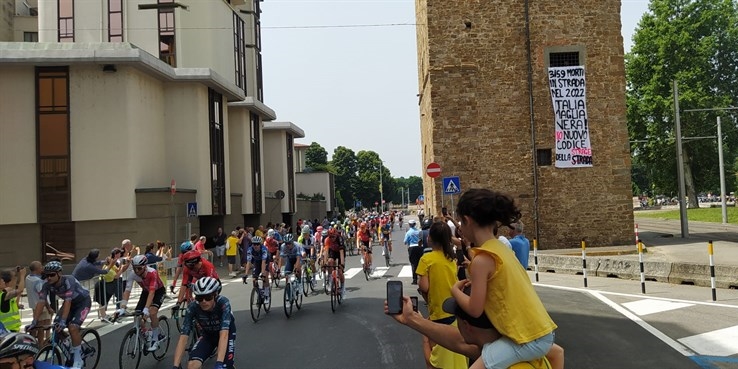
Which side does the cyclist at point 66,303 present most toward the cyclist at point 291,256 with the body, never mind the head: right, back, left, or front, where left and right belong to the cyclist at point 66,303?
back

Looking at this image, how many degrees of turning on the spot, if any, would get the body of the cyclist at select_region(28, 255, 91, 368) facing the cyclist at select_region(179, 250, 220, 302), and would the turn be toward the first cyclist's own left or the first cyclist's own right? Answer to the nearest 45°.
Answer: approximately 135° to the first cyclist's own left

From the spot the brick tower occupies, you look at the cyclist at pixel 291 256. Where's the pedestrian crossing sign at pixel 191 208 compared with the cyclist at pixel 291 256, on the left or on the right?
right

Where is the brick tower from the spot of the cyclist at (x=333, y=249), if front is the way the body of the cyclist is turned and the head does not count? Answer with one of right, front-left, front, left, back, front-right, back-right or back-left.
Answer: back-left

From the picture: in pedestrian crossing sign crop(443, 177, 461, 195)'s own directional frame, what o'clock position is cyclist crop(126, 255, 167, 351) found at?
The cyclist is roughly at 1 o'clock from the pedestrian crossing sign.

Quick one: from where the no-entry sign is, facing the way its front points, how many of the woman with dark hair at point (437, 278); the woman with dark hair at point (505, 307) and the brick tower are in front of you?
2

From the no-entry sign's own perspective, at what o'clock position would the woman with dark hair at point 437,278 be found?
The woman with dark hair is roughly at 12 o'clock from the no-entry sign.
